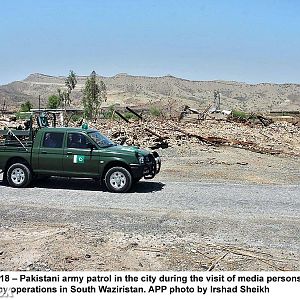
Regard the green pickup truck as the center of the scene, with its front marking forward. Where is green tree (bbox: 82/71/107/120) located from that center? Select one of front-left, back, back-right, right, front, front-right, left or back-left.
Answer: back-left

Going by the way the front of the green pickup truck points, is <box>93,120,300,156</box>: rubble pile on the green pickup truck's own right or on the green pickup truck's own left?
on the green pickup truck's own left

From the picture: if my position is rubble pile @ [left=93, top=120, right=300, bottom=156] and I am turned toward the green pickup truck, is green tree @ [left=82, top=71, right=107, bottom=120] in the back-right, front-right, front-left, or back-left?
back-right

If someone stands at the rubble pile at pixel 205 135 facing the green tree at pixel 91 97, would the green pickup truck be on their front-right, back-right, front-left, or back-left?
back-left

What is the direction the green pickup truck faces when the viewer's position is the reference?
facing the viewer and to the right of the viewer
